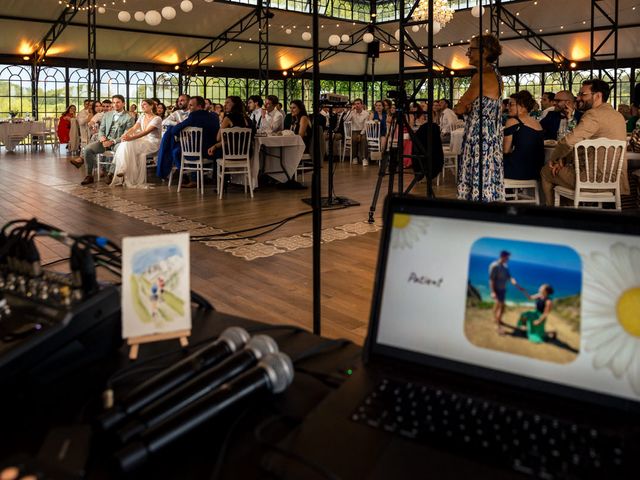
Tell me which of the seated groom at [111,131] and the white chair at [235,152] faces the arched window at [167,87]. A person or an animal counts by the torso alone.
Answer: the white chair

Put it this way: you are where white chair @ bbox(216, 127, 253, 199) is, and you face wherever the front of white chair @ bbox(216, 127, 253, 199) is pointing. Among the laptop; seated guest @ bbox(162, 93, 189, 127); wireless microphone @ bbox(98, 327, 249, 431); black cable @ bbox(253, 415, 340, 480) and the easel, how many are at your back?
4

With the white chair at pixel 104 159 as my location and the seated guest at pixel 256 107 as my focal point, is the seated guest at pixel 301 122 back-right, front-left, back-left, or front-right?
front-right

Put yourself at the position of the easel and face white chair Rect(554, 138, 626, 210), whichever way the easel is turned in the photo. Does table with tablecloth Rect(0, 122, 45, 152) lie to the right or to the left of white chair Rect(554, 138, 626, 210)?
left

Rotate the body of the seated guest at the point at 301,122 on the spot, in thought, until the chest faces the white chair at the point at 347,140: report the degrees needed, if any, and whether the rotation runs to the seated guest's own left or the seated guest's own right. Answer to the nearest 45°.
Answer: approximately 90° to the seated guest's own right

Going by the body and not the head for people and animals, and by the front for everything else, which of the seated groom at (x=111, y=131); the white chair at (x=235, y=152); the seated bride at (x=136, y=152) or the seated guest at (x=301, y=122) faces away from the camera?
the white chair

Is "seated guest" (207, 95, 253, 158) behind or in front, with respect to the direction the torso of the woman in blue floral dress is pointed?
in front

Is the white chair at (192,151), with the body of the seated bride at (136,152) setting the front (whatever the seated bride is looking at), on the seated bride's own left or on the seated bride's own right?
on the seated bride's own left

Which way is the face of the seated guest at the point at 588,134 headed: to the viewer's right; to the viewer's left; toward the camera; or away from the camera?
to the viewer's left

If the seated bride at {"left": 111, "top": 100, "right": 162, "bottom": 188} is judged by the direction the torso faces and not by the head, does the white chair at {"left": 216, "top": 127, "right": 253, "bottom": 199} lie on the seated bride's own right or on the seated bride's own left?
on the seated bride's own left

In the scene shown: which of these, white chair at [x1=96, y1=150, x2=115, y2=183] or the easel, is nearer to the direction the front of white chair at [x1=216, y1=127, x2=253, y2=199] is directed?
the white chair
